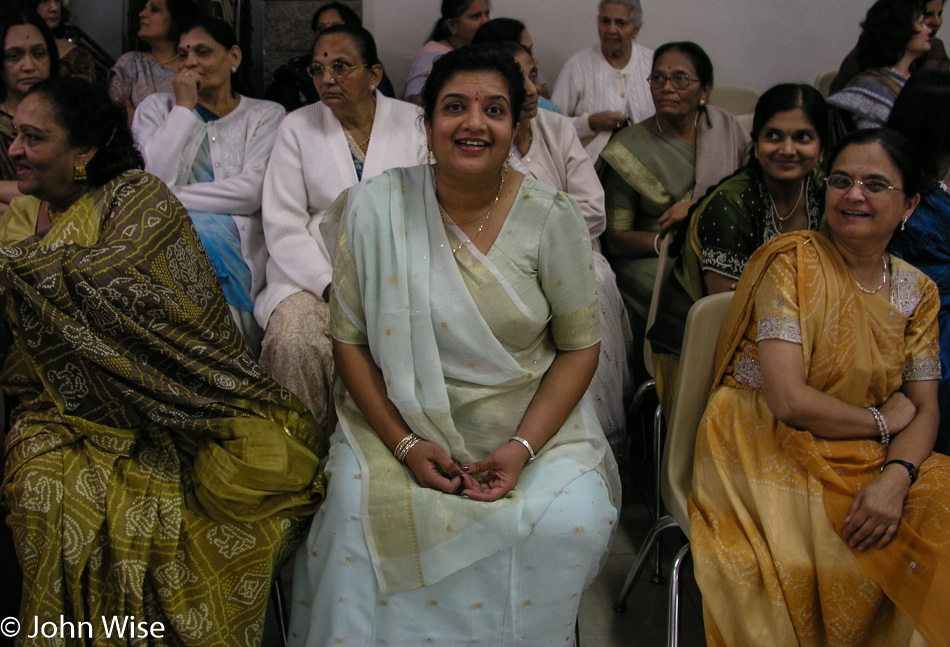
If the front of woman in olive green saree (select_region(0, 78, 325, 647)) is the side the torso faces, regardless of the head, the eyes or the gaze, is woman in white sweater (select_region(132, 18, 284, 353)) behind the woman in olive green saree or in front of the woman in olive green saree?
behind

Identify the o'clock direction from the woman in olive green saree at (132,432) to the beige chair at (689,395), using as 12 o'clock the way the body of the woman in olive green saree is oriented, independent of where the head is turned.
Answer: The beige chair is roughly at 8 o'clock from the woman in olive green saree.

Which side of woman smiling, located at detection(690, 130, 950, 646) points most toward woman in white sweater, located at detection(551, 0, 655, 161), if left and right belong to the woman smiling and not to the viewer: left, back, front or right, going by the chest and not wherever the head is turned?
back

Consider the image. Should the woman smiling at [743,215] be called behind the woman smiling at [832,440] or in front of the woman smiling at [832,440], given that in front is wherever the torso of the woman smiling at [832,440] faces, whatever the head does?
behind

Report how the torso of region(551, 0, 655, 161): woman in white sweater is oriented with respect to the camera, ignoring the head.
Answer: toward the camera

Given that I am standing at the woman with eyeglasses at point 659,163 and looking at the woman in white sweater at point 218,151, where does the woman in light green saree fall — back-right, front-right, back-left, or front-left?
front-left

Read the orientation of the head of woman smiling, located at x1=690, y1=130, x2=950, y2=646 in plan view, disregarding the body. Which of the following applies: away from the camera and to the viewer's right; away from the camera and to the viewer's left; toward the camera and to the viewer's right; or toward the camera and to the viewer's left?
toward the camera and to the viewer's left

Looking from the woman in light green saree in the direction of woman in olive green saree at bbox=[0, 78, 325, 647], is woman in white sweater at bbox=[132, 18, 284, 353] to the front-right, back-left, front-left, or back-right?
front-right

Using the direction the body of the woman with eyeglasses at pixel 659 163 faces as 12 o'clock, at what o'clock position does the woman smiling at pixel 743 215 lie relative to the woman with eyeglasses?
The woman smiling is roughly at 10 o'clock from the woman with eyeglasses.

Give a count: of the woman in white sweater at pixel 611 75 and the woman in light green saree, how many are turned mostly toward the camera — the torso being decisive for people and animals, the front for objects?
2

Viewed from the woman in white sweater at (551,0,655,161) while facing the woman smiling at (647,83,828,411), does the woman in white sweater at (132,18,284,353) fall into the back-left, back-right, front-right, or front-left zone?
front-right

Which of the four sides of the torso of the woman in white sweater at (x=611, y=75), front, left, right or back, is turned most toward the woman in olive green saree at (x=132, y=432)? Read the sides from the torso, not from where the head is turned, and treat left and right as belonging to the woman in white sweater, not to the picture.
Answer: front

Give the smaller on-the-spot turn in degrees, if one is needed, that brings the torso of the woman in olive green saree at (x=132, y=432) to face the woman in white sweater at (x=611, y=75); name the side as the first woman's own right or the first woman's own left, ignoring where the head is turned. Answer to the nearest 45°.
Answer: approximately 180°

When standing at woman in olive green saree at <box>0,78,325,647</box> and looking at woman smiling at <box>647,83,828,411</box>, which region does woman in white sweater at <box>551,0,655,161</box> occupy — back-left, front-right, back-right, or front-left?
front-left

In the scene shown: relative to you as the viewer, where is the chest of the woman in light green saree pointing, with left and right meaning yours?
facing the viewer
